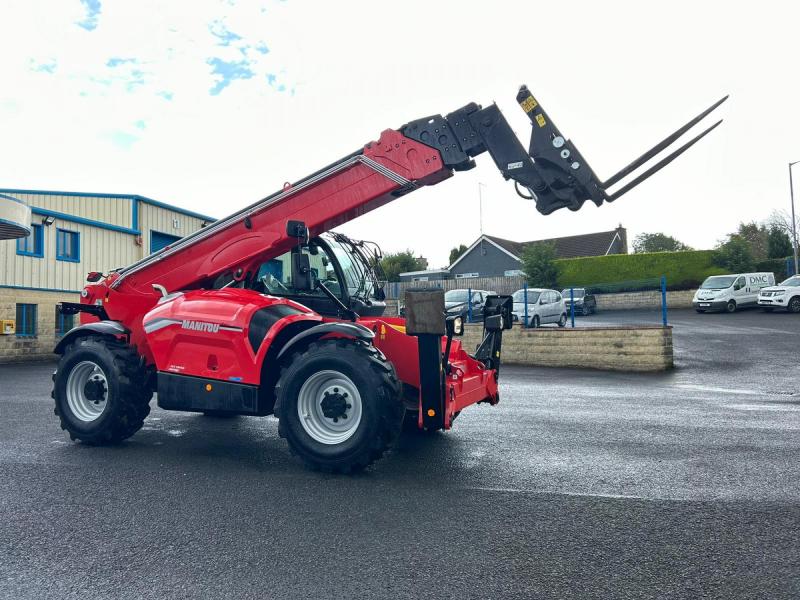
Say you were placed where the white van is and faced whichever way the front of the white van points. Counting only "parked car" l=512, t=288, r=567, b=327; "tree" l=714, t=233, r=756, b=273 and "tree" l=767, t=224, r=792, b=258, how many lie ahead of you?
1

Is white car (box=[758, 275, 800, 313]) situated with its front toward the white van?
no

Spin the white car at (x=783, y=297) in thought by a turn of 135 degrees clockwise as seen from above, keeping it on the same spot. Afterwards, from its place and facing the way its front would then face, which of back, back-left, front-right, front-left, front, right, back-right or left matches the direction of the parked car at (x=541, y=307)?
back-left

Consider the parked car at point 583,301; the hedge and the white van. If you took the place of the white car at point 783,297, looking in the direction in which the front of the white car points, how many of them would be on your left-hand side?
0

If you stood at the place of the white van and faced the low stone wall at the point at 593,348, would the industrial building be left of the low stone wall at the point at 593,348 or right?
right

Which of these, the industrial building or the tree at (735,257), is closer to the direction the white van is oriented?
the industrial building

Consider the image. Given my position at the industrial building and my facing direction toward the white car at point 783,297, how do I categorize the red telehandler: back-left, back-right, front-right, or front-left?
front-right

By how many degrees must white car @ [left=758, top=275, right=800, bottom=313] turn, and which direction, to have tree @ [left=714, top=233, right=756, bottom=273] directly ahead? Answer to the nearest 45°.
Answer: approximately 135° to its right

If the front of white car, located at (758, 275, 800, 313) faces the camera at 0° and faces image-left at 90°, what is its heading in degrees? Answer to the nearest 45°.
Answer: approximately 45°

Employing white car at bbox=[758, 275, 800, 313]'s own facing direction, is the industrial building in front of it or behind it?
in front

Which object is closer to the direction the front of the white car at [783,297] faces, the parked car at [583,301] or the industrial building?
the industrial building

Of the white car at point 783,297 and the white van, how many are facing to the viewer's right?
0

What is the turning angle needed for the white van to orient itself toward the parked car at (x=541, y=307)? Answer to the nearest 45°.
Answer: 0° — it already faces it

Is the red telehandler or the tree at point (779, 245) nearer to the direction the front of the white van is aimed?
the red telehandler

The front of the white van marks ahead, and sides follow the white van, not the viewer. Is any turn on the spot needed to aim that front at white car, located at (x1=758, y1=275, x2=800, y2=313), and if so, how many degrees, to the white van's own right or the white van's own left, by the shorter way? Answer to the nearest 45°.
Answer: approximately 135° to the white van's own left

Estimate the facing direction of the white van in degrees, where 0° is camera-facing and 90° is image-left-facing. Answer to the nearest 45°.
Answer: approximately 45°

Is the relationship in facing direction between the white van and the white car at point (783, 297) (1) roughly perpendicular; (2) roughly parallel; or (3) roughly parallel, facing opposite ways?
roughly parallel

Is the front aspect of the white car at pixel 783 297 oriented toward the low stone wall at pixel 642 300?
no

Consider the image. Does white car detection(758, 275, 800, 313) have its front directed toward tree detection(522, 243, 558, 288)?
no
